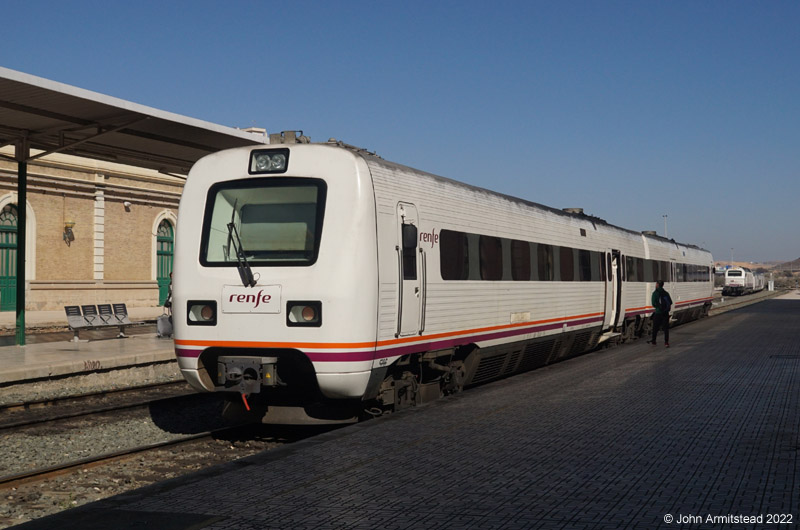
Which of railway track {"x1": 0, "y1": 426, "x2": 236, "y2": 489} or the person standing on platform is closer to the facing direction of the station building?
the person standing on platform

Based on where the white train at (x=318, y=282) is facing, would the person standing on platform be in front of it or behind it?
behind

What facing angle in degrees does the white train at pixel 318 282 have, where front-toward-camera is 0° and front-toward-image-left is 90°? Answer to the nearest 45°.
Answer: approximately 45°

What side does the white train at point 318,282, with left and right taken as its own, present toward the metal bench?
right

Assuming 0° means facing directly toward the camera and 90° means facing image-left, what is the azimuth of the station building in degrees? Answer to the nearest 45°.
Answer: approximately 315°

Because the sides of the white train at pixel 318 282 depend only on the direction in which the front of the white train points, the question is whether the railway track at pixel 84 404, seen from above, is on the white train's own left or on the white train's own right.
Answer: on the white train's own right

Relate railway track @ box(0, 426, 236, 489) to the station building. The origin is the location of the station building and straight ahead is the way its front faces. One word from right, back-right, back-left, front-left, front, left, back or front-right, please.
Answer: front-right
